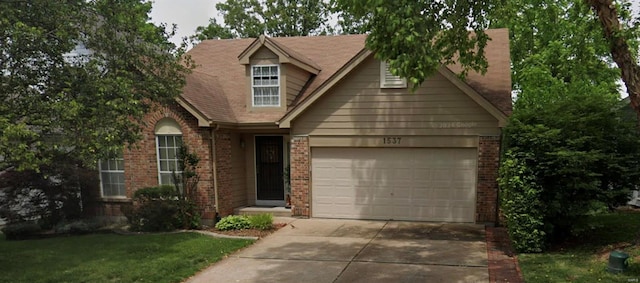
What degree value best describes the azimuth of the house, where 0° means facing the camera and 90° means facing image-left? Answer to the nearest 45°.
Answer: approximately 0°

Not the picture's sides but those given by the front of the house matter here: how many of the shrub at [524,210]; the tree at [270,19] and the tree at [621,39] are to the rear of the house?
1

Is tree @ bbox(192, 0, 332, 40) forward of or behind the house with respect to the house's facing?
behind

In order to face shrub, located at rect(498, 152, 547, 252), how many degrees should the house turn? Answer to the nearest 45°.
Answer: approximately 45° to its left

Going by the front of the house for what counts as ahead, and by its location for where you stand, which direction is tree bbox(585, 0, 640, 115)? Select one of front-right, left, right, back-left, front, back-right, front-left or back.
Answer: front-left

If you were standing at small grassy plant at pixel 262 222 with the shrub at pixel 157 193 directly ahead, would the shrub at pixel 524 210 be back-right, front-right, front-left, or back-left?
back-left

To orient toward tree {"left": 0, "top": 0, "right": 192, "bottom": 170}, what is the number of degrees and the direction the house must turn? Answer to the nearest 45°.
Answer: approximately 45° to its right

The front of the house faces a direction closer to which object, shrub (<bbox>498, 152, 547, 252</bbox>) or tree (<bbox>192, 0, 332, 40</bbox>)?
the shrub

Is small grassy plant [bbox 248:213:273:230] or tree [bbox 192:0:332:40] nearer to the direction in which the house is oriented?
the small grassy plant

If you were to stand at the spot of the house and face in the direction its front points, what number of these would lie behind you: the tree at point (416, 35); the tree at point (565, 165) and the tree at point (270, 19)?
1
